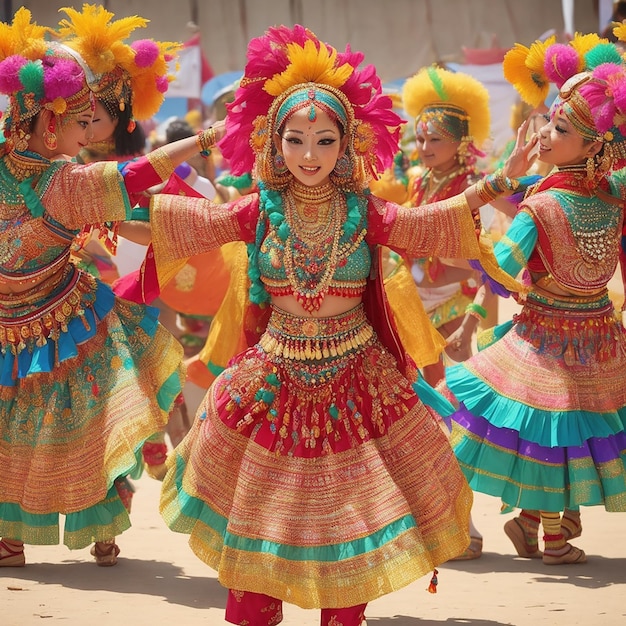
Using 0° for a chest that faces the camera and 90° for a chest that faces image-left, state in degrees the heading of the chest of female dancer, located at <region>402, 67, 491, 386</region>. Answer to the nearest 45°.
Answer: approximately 45°

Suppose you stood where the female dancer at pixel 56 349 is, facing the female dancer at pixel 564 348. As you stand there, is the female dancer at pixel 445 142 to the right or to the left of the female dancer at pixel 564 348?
left

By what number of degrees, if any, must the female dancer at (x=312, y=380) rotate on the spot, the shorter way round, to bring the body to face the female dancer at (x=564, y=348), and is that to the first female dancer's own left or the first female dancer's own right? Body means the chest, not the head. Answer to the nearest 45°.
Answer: approximately 135° to the first female dancer's own left

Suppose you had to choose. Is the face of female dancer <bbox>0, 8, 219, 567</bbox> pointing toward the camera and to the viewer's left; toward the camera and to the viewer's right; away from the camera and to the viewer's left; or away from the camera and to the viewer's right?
toward the camera and to the viewer's right

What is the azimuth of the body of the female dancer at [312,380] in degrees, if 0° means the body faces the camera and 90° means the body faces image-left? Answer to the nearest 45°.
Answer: approximately 0°
